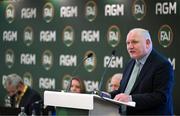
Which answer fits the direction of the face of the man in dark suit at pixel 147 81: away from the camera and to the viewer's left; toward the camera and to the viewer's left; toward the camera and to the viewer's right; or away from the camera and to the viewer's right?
toward the camera and to the viewer's left

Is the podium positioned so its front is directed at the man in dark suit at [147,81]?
no

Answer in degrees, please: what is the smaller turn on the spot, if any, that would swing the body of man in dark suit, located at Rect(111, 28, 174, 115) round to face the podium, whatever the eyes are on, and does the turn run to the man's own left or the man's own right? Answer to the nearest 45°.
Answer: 0° — they already face it

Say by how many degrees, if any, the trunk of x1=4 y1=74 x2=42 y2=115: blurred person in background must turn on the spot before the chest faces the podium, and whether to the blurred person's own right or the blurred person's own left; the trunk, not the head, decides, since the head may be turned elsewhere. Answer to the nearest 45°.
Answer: approximately 45° to the blurred person's own left

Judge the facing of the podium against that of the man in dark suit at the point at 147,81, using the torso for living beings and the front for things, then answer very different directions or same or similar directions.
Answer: same or similar directions

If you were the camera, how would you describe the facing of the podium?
facing the viewer and to the left of the viewer
